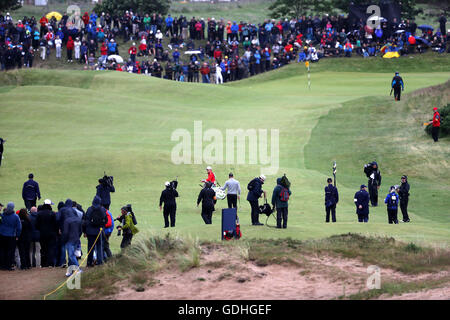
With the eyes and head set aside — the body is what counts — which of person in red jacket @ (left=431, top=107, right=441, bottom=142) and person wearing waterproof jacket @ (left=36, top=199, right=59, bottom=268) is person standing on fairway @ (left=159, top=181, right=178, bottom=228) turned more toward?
the person in red jacket

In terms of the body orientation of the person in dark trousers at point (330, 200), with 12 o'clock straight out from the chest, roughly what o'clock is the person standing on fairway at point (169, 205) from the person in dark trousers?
The person standing on fairway is roughly at 8 o'clock from the person in dark trousers.

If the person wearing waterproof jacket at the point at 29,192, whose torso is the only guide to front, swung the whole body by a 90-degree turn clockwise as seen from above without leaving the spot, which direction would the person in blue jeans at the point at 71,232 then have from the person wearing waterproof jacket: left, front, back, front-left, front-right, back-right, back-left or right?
right

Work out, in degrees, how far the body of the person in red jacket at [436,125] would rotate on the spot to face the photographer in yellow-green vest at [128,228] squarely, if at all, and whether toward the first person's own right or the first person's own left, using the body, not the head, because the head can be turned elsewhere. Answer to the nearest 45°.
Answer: approximately 90° to the first person's own left

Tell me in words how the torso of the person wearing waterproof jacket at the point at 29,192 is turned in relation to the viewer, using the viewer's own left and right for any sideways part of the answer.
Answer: facing away from the viewer

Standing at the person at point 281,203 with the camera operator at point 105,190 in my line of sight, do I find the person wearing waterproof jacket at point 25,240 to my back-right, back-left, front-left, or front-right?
front-left

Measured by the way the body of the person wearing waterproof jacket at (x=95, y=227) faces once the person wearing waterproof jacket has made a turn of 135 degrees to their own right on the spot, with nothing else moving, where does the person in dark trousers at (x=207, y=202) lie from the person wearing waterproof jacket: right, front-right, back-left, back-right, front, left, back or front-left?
left

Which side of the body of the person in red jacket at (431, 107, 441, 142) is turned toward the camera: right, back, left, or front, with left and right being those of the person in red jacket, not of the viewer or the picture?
left

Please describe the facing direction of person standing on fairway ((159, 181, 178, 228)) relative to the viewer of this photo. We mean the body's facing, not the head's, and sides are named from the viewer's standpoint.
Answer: facing away from the viewer

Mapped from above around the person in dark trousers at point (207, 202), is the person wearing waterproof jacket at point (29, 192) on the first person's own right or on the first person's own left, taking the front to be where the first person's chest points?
on the first person's own left

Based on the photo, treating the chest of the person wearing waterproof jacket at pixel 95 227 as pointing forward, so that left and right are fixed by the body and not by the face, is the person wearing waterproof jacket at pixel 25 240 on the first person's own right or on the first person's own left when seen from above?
on the first person's own left

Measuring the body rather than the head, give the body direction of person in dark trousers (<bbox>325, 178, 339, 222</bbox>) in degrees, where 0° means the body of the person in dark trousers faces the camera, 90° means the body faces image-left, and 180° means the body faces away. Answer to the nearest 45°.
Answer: approximately 180°

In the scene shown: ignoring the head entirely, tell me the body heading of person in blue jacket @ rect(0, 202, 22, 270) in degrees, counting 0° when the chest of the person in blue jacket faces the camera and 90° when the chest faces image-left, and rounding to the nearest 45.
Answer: approximately 180°

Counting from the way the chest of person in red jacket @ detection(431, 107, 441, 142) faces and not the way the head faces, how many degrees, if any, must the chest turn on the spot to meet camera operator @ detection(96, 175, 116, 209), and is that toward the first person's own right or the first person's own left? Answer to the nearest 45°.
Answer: approximately 45° to the first person's own left
